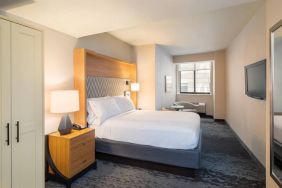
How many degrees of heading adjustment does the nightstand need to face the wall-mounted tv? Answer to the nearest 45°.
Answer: approximately 45° to its left

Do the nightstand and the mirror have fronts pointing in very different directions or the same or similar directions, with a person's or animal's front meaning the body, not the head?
very different directions

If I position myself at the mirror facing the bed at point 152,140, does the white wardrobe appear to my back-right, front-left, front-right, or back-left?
front-left

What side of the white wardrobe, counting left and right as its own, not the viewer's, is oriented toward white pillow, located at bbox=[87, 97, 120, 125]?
left

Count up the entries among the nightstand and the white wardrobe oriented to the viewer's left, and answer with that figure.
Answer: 0

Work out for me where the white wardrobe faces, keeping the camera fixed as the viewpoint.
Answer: facing the viewer and to the right of the viewer

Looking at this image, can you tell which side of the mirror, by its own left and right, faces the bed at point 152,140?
front

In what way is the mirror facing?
to the viewer's left

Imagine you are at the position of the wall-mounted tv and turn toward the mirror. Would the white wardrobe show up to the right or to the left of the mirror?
right

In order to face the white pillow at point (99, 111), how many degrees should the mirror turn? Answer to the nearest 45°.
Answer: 0° — it already faces it

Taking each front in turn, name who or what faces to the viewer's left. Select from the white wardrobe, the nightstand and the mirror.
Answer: the mirror

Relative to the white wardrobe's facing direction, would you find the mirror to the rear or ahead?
ahead

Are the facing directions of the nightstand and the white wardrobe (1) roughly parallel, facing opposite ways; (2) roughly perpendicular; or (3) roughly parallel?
roughly parallel

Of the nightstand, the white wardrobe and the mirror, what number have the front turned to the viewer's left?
1
